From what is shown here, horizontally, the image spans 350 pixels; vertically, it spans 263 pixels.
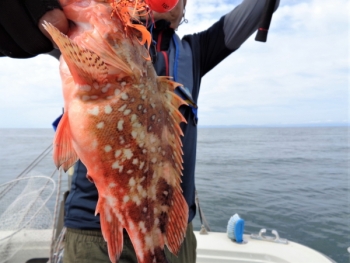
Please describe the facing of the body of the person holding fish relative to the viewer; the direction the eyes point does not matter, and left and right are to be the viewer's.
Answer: facing the viewer
